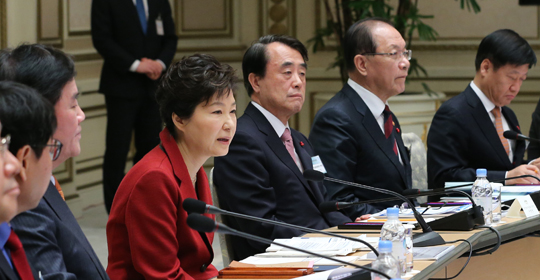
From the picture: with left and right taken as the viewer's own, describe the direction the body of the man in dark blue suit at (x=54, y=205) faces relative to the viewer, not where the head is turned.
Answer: facing to the right of the viewer

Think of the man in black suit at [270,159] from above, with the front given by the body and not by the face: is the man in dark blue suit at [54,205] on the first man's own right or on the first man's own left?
on the first man's own right

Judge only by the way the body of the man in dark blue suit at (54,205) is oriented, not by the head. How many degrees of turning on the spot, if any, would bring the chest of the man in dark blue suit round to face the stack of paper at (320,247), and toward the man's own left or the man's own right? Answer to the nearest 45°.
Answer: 0° — they already face it
